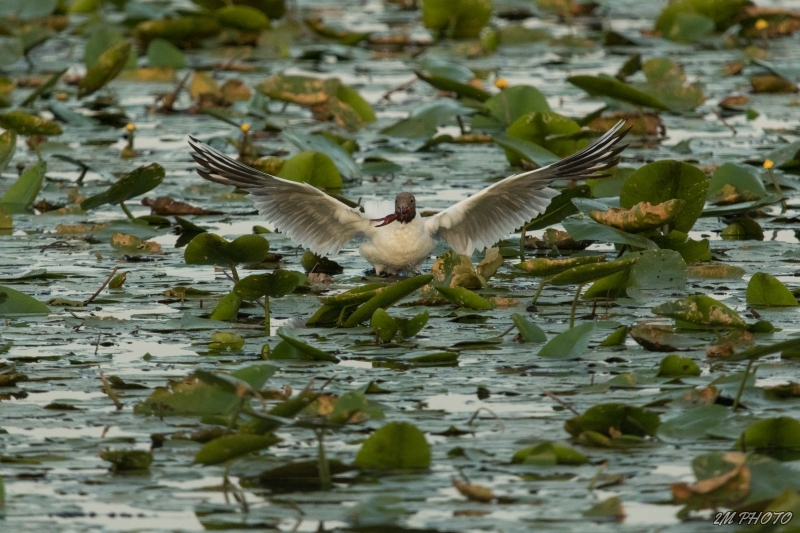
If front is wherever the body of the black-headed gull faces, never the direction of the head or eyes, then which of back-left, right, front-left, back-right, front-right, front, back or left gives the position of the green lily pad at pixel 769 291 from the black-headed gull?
front-left

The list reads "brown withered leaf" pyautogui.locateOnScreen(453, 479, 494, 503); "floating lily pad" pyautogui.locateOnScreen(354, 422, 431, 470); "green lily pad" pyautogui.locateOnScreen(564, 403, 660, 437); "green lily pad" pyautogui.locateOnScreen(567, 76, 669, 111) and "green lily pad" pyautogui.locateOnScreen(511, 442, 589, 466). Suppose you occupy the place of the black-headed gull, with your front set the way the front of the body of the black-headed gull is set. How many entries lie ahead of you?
4

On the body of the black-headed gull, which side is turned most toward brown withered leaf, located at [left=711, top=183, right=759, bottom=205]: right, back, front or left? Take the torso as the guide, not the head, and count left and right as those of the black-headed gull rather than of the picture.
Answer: left

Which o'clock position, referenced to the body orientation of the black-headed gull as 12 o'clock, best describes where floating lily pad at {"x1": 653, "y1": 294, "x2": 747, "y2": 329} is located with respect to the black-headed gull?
The floating lily pad is roughly at 11 o'clock from the black-headed gull.

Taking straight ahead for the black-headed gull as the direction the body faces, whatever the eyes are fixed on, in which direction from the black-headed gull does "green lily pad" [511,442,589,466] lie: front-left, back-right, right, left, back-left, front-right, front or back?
front

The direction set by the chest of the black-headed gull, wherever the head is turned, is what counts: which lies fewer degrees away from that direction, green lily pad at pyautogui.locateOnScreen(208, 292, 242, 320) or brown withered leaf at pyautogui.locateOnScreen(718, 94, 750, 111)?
the green lily pad

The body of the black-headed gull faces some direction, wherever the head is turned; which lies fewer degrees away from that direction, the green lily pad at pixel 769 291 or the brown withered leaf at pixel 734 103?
the green lily pad

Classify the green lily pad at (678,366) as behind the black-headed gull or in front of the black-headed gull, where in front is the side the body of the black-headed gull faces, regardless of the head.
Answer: in front

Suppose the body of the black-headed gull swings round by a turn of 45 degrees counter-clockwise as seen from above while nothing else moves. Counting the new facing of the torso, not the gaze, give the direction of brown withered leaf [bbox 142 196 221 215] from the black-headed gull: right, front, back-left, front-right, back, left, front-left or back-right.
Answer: back

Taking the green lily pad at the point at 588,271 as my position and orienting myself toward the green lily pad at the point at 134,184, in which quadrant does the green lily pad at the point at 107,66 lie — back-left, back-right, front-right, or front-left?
front-right

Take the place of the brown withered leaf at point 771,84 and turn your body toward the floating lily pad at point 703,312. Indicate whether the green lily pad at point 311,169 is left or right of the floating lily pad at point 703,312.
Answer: right

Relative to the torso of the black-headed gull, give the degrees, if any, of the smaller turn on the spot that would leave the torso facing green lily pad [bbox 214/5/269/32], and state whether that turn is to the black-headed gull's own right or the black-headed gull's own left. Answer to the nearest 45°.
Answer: approximately 180°

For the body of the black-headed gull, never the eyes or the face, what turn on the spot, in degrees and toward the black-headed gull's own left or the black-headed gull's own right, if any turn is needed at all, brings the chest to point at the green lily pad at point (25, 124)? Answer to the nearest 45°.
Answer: approximately 135° to the black-headed gull's own right

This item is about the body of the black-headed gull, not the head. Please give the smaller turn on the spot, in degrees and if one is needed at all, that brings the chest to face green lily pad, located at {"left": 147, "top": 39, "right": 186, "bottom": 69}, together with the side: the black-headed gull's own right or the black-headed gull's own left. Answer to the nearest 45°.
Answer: approximately 180°

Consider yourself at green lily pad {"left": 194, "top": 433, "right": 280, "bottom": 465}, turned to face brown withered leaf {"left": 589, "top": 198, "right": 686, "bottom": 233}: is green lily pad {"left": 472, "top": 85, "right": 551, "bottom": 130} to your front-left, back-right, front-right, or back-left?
front-left

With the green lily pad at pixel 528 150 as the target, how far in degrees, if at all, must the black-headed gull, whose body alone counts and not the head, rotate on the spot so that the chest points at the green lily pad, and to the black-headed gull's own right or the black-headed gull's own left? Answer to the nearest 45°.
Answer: approximately 135° to the black-headed gull's own left

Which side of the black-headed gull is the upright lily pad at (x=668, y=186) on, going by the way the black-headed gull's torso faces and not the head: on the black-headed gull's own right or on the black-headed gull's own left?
on the black-headed gull's own left

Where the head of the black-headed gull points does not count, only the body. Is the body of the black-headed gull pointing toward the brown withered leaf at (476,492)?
yes

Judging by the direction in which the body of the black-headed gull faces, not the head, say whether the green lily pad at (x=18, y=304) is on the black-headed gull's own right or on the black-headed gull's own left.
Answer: on the black-headed gull's own right

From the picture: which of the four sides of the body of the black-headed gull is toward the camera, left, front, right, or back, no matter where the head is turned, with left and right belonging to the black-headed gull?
front

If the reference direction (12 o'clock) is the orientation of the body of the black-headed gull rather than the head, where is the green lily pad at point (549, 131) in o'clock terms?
The green lily pad is roughly at 7 o'clock from the black-headed gull.

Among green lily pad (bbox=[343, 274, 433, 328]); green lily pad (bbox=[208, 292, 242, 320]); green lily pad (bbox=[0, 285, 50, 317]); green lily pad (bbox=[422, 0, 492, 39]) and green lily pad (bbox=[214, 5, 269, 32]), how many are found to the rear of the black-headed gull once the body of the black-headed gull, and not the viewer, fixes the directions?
2

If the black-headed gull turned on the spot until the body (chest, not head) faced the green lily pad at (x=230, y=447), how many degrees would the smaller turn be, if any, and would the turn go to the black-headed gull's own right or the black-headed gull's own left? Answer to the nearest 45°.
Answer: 0° — it already faces it
